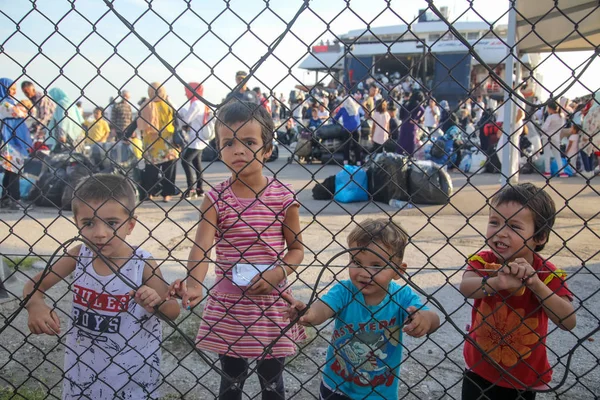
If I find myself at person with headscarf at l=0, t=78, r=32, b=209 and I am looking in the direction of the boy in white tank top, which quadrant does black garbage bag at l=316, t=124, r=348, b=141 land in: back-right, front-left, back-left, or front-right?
back-left

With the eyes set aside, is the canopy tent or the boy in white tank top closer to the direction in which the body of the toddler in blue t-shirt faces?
the boy in white tank top

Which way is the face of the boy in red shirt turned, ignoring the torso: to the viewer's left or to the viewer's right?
to the viewer's left

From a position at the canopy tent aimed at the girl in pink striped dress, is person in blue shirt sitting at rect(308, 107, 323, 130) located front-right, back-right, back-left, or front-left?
back-right

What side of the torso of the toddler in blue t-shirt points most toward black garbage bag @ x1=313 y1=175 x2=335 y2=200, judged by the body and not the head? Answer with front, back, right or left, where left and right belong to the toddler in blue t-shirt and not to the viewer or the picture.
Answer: back
